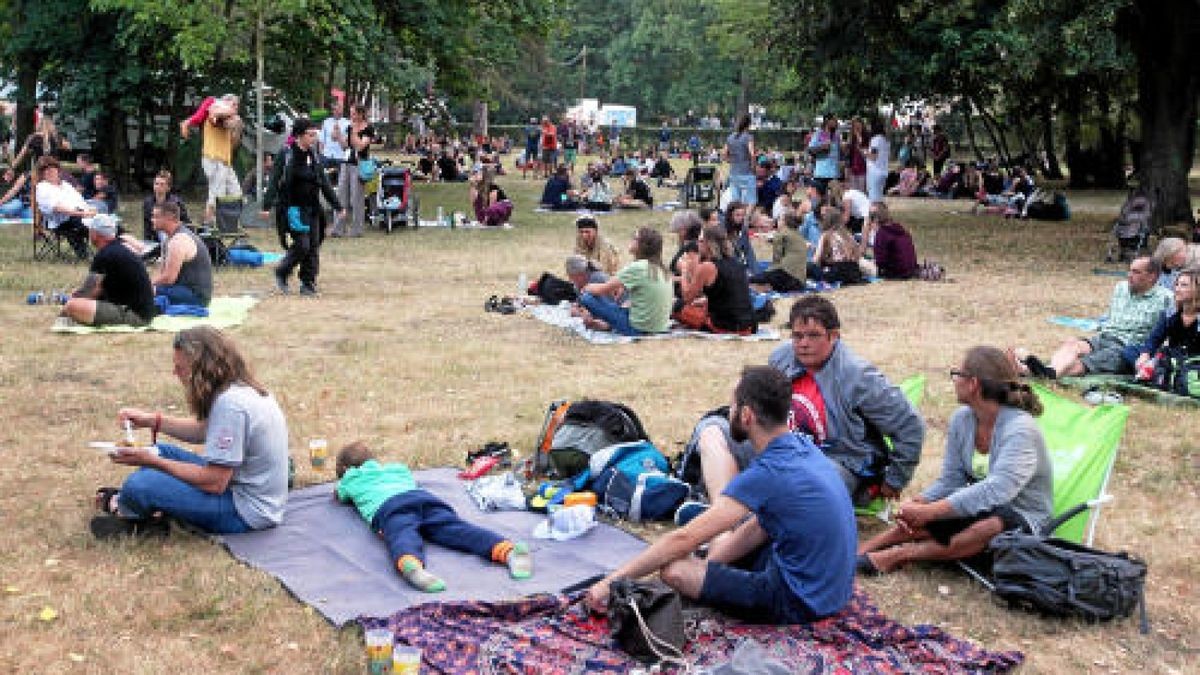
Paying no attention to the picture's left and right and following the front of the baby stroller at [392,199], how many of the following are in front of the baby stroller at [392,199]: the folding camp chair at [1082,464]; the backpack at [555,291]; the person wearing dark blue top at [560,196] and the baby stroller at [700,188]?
2

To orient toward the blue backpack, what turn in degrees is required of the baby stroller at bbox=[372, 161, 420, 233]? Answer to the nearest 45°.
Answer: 0° — it already faces it

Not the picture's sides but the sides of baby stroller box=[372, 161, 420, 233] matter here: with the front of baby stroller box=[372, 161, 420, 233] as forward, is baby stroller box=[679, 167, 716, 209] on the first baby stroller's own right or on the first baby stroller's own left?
on the first baby stroller's own left

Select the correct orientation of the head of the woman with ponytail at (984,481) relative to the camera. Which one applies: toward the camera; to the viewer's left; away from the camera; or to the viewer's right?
to the viewer's left

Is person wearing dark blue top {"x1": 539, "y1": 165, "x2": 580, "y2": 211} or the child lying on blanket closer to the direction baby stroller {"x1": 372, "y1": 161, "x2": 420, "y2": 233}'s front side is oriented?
the child lying on blanket

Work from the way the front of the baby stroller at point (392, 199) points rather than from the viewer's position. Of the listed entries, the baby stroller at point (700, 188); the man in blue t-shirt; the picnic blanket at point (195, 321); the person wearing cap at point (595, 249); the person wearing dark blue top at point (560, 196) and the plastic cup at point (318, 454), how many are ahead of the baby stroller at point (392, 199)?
4

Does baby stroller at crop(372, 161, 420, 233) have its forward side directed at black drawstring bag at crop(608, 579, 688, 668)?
yes

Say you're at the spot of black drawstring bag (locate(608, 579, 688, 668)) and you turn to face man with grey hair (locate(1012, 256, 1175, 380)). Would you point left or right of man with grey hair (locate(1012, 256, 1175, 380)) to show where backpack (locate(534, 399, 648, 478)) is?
left

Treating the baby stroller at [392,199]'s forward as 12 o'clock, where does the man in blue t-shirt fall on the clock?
The man in blue t-shirt is roughly at 12 o'clock from the baby stroller.

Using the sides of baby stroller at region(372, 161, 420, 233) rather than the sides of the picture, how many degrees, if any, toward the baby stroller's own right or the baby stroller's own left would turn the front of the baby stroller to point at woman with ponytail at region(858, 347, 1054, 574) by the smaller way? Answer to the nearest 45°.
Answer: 0° — it already faces them

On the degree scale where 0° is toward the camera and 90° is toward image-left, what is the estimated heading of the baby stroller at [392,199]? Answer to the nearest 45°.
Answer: approximately 0°

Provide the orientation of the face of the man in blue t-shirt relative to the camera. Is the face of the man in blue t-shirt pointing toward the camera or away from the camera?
away from the camera

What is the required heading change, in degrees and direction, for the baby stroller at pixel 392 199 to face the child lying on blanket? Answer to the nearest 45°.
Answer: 0° — it already faces them

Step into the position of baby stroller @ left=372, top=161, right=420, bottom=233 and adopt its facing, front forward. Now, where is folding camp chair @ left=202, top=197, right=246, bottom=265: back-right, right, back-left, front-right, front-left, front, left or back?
front-right
